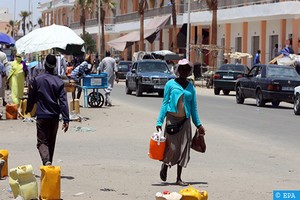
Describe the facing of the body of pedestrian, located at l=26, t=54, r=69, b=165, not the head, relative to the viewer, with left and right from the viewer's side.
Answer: facing away from the viewer

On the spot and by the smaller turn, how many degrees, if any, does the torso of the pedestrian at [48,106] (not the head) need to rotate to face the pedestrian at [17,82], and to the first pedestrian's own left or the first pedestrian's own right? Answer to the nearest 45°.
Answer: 0° — they already face them

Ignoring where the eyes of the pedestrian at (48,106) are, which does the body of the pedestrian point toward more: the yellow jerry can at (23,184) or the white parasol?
the white parasol

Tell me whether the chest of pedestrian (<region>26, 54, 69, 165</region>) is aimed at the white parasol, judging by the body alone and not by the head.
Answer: yes

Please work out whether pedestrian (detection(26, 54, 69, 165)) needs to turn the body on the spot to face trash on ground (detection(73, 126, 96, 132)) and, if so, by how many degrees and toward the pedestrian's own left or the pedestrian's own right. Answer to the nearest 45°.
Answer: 0° — they already face it

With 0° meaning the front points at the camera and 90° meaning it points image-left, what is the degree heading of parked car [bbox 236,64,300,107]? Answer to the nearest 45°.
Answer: approximately 135°
